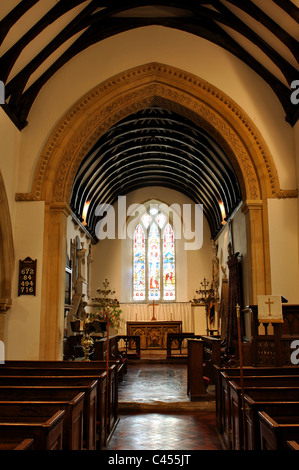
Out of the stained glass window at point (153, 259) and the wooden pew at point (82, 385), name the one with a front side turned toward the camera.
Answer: the stained glass window

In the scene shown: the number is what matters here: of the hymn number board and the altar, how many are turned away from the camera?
0

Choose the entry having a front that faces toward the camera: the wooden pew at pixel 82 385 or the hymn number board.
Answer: the hymn number board

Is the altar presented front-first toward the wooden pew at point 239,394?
yes

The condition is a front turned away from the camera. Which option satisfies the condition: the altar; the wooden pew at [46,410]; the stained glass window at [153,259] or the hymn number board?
the wooden pew

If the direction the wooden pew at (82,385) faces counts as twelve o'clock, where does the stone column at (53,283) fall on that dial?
The stone column is roughly at 12 o'clock from the wooden pew.

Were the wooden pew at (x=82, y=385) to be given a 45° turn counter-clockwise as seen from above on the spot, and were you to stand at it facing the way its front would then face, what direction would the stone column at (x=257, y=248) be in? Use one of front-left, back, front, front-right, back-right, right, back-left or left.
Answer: right

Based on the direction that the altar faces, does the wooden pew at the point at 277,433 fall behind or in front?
in front

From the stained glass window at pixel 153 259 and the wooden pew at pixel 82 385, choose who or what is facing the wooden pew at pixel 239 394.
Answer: the stained glass window

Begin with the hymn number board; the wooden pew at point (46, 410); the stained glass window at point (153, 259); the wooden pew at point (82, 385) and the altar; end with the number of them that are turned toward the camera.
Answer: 3

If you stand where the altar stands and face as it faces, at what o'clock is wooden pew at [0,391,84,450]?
The wooden pew is roughly at 12 o'clock from the altar.

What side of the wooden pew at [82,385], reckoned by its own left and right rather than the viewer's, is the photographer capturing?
back

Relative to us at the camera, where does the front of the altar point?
facing the viewer

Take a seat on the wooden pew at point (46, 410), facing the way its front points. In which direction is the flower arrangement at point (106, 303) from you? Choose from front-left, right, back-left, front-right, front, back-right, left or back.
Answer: front

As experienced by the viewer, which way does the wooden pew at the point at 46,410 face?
facing away from the viewer

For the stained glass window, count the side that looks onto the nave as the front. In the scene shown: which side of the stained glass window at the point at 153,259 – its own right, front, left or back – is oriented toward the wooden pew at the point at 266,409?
front

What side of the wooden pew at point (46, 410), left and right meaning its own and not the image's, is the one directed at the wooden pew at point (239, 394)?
right

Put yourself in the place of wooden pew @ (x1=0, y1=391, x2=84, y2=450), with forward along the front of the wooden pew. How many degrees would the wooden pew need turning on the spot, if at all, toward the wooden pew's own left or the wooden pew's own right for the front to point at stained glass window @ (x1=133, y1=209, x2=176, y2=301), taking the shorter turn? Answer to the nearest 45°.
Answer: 0° — it already faces it
